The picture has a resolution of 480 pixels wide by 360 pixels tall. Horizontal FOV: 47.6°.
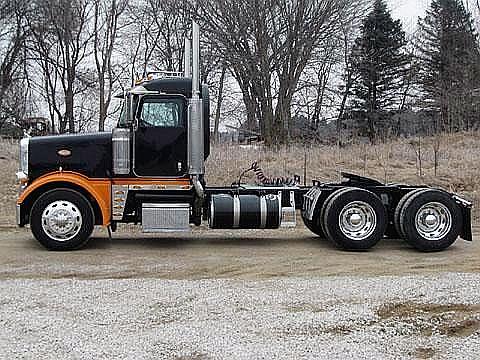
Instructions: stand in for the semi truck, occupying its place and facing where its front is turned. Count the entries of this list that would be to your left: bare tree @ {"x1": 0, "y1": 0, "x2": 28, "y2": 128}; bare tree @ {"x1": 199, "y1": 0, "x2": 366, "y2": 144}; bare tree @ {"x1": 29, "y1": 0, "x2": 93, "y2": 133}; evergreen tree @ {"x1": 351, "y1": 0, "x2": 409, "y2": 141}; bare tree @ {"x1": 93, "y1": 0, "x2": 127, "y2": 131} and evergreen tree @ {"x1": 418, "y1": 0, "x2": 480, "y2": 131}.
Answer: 0

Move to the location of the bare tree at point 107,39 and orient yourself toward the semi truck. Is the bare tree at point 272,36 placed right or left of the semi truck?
left

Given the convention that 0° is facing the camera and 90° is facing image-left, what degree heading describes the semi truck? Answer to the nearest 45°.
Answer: approximately 90°

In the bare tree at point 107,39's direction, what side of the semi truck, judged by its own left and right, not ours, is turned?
right

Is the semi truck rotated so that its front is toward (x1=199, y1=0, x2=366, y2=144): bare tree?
no

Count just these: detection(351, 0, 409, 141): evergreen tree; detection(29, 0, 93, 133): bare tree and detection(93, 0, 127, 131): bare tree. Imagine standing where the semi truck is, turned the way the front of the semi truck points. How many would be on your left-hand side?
0

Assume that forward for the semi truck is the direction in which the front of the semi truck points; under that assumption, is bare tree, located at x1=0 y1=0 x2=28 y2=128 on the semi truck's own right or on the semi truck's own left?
on the semi truck's own right

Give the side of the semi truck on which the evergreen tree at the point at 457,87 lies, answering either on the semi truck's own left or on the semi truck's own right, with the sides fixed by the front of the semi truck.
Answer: on the semi truck's own right

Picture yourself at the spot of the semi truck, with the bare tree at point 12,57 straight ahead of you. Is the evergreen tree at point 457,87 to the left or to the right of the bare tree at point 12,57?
right

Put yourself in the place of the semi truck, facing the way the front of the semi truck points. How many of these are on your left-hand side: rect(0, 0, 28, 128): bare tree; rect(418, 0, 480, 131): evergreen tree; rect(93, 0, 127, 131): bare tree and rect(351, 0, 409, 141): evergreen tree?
0

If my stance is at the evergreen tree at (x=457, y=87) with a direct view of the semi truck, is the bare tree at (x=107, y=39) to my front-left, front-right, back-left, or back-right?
front-right

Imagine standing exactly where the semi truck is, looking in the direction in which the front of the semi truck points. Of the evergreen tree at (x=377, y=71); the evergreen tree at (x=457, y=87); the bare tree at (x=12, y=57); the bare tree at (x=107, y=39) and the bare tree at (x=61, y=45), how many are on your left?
0
